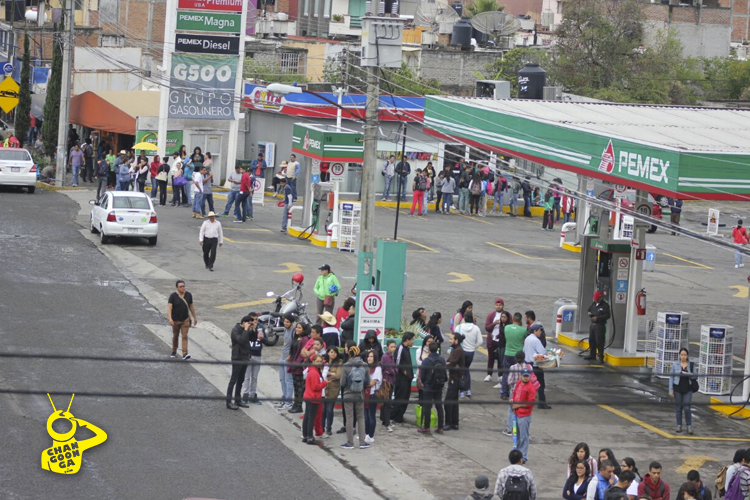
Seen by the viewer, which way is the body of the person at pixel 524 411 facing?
toward the camera

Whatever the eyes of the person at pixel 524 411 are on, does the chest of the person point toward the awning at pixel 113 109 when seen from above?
no

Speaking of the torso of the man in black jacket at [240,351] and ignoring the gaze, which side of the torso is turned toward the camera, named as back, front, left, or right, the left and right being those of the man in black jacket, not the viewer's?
right

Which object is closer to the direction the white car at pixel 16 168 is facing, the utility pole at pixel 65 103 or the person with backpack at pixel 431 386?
the utility pole

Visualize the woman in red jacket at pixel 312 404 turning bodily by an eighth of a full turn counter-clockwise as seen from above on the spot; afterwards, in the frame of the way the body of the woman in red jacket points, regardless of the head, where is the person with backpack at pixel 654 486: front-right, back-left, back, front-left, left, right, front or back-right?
right

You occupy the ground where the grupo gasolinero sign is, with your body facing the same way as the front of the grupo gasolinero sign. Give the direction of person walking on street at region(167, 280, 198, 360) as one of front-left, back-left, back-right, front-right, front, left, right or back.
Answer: front

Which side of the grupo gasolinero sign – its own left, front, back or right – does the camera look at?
front

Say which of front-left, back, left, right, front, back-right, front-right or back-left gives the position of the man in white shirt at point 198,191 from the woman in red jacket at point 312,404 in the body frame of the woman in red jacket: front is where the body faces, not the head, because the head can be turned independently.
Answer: left

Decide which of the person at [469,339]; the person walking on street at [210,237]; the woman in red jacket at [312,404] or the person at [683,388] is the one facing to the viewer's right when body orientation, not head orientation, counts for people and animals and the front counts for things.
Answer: the woman in red jacket

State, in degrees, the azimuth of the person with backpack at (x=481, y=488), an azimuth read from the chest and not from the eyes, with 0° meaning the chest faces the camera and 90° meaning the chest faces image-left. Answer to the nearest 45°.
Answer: approximately 180°

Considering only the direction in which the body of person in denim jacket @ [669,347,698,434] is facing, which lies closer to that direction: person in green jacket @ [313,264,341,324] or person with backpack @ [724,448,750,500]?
the person with backpack

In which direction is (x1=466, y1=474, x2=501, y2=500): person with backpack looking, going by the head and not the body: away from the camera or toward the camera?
away from the camera

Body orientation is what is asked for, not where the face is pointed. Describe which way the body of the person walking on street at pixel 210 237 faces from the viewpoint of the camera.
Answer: toward the camera

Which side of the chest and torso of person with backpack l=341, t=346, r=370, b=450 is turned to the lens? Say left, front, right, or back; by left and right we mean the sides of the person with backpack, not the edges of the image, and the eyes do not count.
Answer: back

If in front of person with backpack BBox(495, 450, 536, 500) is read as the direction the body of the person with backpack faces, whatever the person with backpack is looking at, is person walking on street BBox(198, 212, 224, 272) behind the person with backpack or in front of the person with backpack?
in front

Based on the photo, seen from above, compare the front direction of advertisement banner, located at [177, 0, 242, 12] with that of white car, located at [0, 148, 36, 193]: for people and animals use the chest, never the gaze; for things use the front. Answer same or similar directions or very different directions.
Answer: very different directions
